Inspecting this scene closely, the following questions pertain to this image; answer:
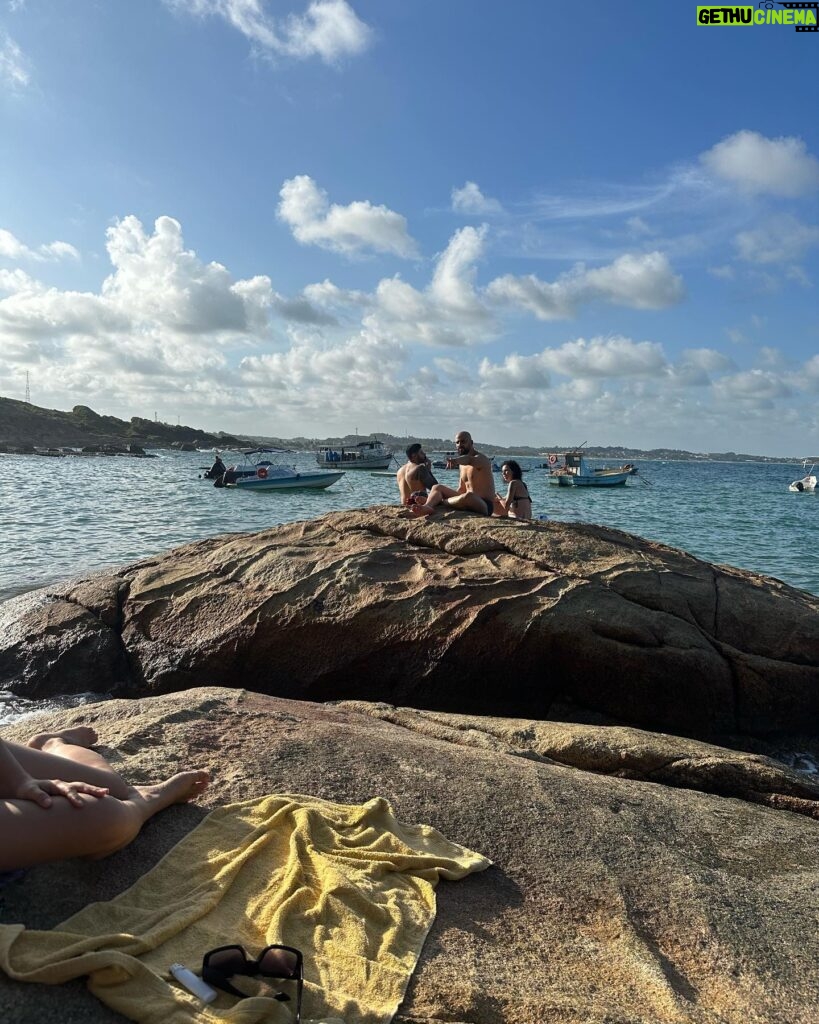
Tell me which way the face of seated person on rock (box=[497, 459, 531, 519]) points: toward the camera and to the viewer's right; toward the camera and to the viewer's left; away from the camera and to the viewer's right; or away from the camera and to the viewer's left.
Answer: toward the camera and to the viewer's left

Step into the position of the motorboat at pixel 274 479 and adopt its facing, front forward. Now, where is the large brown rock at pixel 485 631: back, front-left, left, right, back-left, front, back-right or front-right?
right

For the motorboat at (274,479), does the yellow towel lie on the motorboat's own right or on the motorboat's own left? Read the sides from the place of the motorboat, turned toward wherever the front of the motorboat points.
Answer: on the motorboat's own right

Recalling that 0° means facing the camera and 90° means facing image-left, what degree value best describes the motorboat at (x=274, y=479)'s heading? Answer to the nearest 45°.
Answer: approximately 270°

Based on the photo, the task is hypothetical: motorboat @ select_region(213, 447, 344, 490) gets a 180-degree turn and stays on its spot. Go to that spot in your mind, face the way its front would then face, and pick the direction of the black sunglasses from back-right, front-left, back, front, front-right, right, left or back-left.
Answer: left
